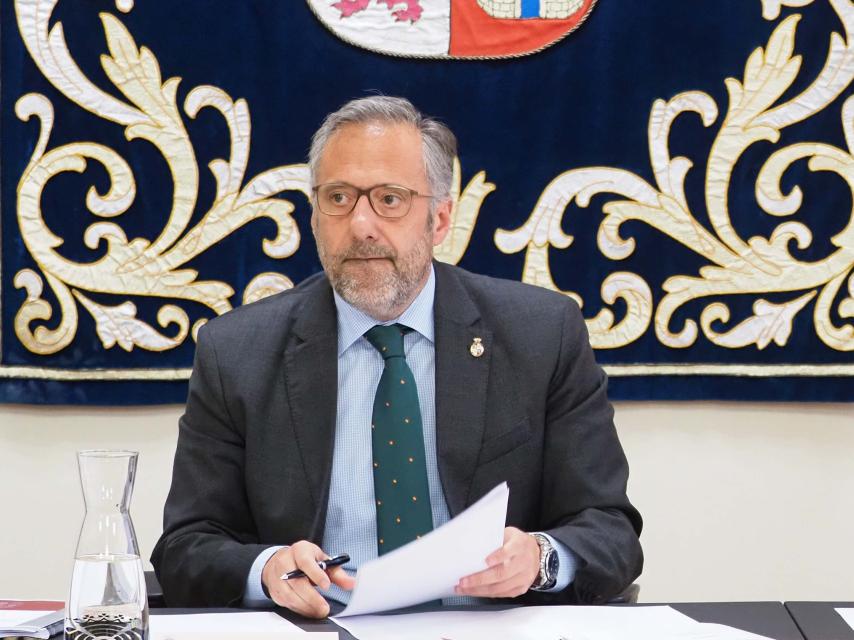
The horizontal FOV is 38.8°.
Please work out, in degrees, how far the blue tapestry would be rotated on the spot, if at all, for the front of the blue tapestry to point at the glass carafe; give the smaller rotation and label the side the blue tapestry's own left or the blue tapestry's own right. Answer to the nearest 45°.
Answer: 0° — it already faces it

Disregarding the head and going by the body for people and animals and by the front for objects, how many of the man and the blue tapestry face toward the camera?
2

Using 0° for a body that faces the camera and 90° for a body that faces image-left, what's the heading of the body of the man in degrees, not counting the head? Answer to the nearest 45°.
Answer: approximately 0°

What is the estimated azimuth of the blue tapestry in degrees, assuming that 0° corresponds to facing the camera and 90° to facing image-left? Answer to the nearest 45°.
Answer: approximately 0°

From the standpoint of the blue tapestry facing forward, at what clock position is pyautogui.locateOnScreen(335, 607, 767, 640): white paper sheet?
The white paper sheet is roughly at 12 o'clock from the blue tapestry.

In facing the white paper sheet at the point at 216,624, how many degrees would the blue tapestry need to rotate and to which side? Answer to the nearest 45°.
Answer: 0° — it already faces it

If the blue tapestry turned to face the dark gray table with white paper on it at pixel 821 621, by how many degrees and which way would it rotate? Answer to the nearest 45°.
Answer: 0° — it already faces it
